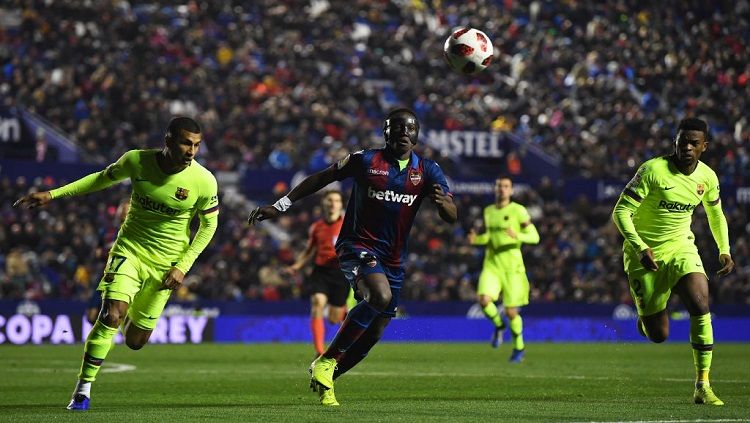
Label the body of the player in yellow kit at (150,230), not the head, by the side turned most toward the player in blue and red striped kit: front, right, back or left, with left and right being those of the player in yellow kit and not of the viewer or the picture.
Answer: left

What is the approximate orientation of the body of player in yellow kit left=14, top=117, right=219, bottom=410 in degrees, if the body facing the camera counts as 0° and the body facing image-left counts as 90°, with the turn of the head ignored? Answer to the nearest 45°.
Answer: approximately 0°

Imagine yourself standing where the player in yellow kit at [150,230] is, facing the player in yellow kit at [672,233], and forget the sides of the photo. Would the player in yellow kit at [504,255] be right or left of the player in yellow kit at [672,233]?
left

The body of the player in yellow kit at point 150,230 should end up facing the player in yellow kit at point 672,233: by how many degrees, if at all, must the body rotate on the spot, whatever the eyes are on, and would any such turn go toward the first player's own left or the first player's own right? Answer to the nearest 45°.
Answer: approximately 90° to the first player's own left
